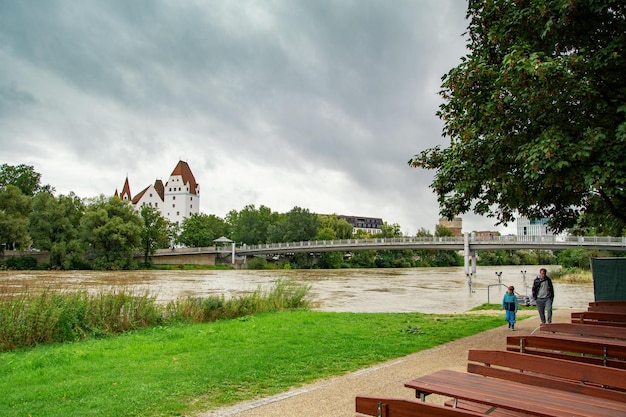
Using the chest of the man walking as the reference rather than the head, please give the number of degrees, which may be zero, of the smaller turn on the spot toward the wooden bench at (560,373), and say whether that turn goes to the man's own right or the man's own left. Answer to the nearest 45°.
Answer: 0° — they already face it

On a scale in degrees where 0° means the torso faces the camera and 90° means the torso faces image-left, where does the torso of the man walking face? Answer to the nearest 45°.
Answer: approximately 0°

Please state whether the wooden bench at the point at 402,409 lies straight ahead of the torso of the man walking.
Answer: yes

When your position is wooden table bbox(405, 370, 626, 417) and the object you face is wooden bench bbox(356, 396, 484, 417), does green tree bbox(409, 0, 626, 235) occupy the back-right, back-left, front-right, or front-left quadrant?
back-right

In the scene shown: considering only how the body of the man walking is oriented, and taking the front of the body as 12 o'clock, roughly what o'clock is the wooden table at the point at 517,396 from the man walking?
The wooden table is roughly at 12 o'clock from the man walking.
